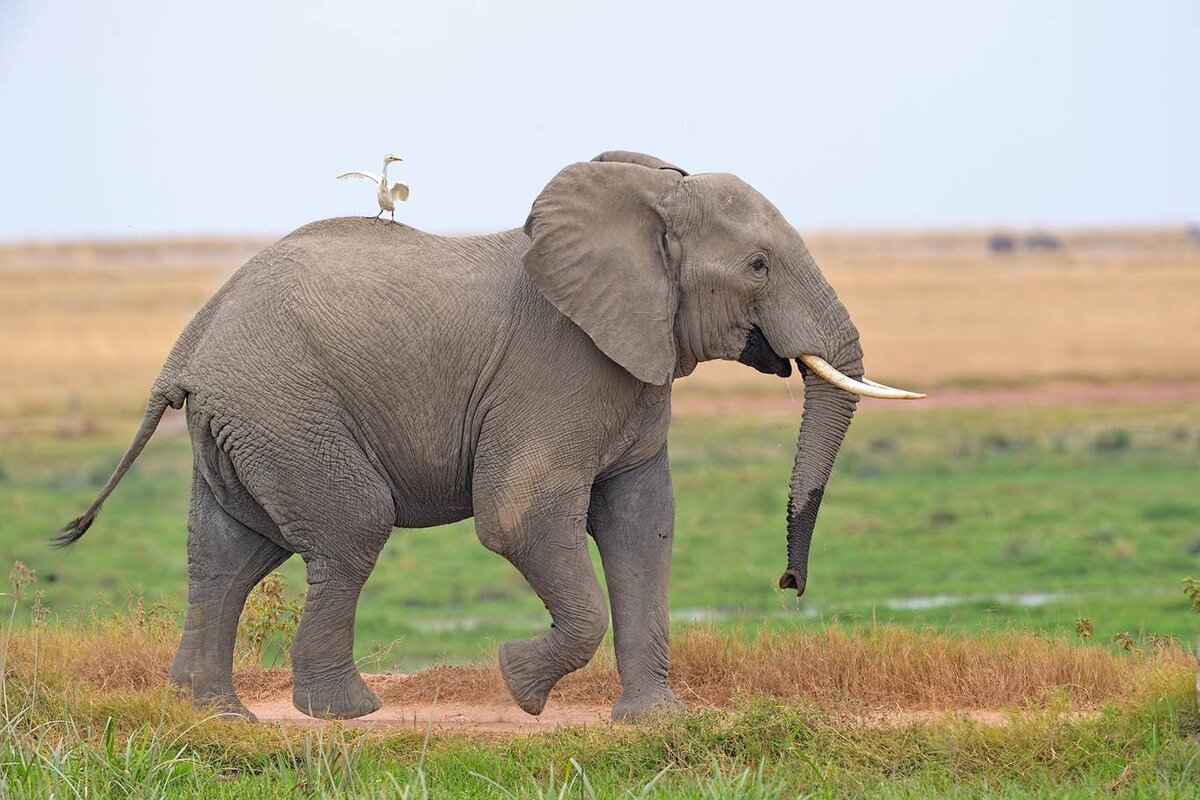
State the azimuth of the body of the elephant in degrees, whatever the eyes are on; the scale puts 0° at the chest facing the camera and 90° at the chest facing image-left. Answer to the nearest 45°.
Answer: approximately 270°
